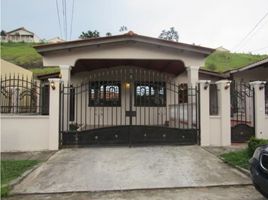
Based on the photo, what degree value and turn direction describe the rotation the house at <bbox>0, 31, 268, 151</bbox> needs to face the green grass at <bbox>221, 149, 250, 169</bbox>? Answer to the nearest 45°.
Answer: approximately 45° to its left

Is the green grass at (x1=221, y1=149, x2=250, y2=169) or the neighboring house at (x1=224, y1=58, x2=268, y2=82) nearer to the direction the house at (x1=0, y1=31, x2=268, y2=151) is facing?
the green grass

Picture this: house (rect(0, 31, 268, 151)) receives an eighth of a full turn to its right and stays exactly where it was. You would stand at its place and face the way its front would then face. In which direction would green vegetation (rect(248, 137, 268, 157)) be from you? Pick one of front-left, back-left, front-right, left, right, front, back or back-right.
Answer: left

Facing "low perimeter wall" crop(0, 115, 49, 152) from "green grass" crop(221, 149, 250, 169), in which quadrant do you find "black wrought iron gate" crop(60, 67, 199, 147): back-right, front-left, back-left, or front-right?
front-right

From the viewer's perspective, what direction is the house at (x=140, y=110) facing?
toward the camera

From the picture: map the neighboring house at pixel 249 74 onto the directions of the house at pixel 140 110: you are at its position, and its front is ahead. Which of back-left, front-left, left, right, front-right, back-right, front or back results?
back-left
